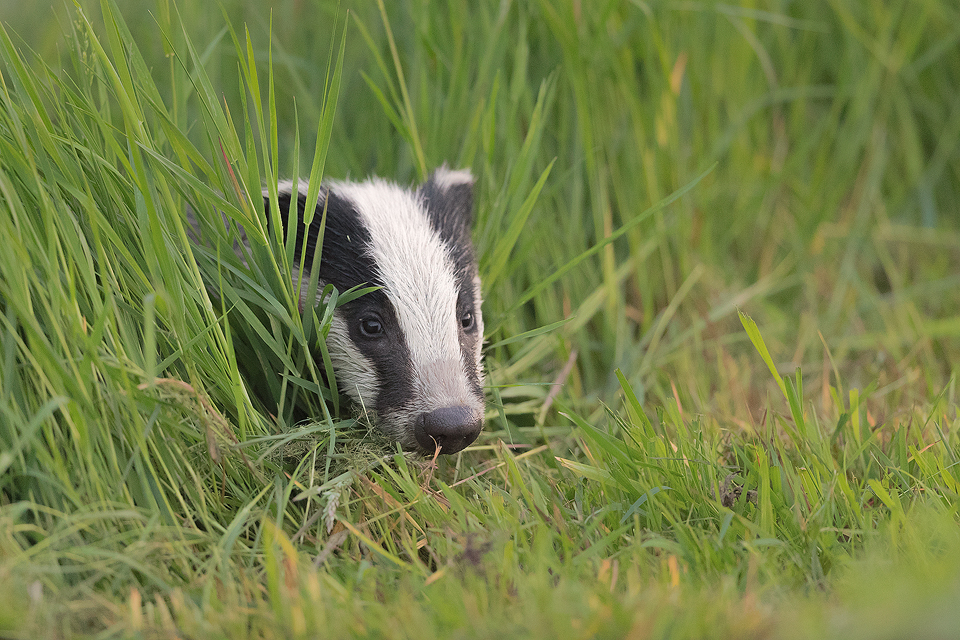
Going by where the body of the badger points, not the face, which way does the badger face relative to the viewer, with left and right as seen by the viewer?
facing the viewer and to the right of the viewer
